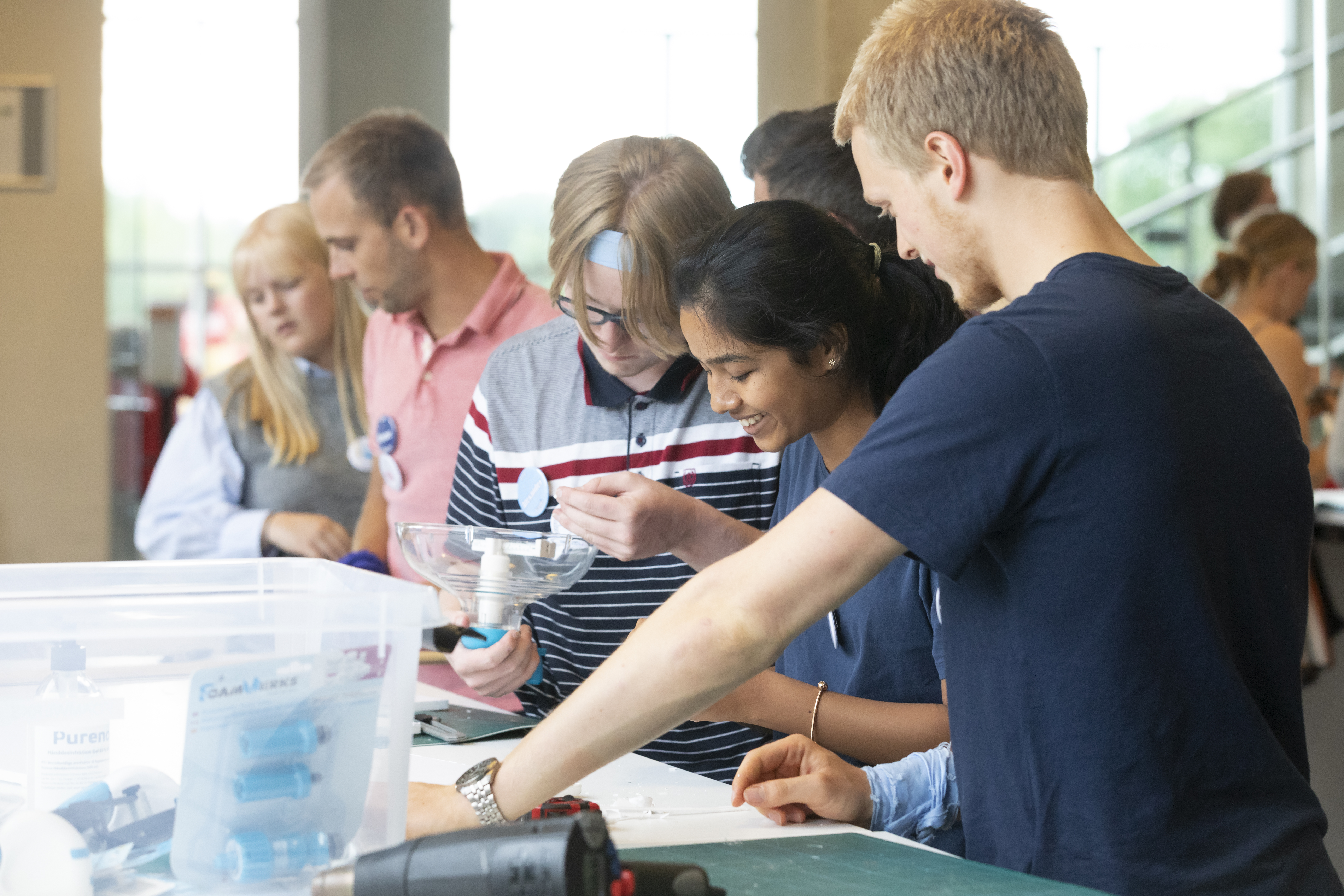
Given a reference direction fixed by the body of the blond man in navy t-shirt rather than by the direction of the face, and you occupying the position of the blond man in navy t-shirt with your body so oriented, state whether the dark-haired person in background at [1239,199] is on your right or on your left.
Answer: on your right

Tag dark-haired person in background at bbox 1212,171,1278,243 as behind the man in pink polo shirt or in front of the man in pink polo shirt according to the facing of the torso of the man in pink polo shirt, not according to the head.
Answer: behind

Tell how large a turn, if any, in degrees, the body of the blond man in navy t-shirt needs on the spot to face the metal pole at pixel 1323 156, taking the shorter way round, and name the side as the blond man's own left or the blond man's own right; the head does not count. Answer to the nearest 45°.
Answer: approximately 45° to the blond man's own right
